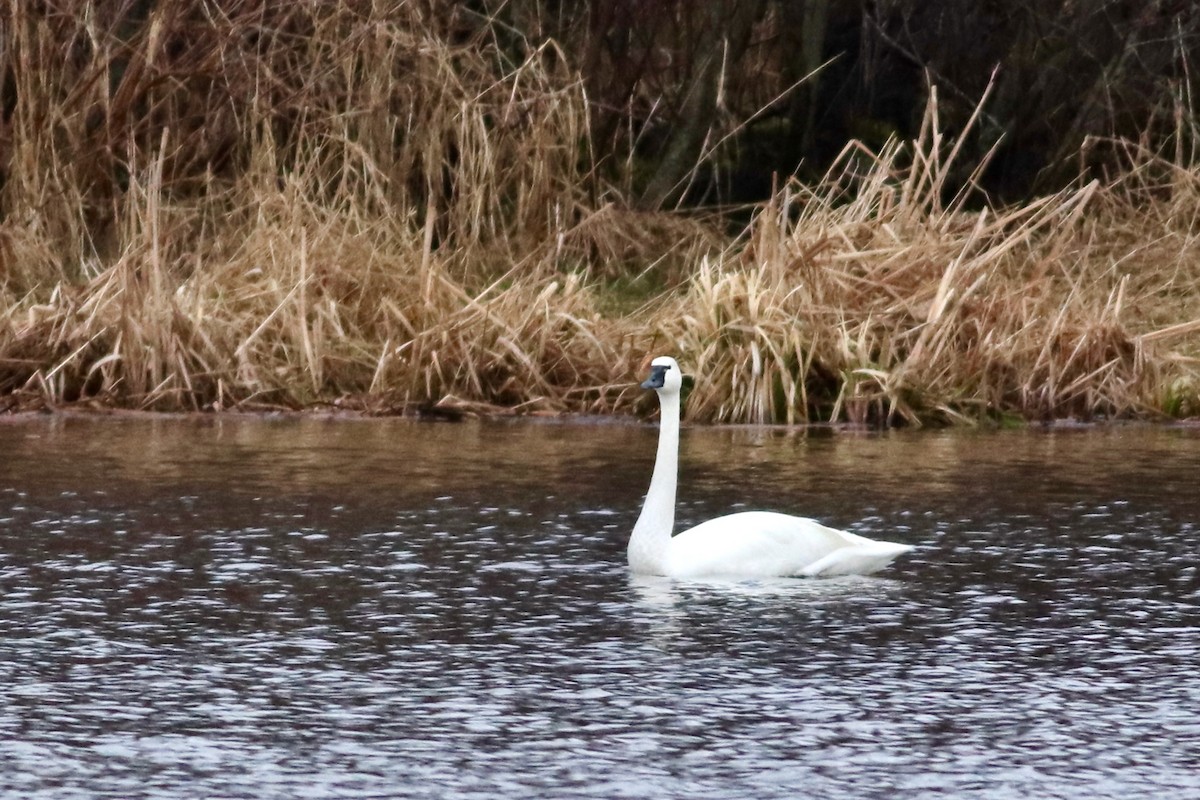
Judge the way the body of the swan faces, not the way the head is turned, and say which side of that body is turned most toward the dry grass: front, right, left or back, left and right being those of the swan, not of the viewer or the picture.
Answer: right

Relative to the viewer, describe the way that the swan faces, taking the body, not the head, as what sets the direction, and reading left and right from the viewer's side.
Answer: facing to the left of the viewer

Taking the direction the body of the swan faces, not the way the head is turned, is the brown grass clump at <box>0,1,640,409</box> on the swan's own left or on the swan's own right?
on the swan's own right

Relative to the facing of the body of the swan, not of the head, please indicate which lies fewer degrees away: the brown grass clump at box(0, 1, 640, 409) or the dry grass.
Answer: the brown grass clump
